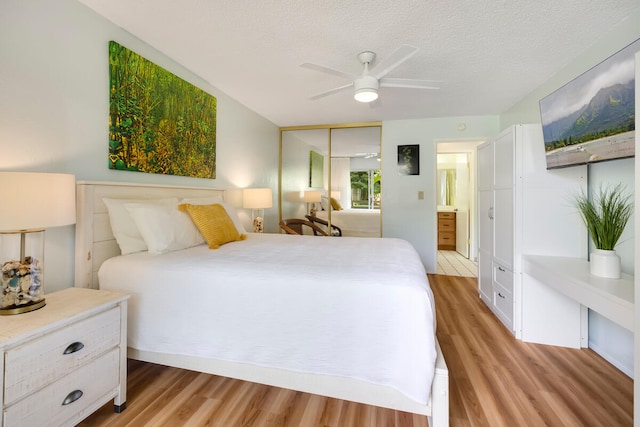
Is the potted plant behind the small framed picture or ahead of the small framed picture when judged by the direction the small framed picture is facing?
ahead

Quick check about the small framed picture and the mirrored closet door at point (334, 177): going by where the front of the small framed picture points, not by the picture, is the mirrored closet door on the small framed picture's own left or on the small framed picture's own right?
on the small framed picture's own right

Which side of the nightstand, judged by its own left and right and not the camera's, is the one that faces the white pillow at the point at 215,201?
left

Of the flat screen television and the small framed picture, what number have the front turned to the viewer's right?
0

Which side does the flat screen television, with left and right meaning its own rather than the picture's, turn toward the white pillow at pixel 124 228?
front

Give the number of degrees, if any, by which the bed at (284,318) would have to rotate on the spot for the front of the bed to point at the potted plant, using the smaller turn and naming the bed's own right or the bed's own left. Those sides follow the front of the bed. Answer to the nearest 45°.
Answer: approximately 45° to the bed's own left

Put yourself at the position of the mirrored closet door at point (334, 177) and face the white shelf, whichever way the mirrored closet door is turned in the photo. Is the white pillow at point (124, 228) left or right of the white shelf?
right

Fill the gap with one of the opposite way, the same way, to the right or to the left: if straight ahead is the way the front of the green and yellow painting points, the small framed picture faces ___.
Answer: to the right

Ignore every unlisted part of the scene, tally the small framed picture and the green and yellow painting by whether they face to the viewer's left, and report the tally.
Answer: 0

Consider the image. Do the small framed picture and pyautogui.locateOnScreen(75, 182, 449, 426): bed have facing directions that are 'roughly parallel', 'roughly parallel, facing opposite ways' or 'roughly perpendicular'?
roughly perpendicular

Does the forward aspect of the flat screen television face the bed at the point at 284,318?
yes

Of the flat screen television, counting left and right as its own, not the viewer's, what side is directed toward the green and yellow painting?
front
